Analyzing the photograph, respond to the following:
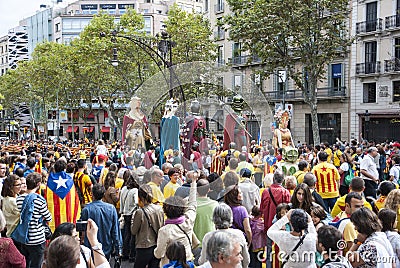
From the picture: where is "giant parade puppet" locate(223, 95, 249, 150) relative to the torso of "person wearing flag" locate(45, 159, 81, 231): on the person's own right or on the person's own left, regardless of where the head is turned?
on the person's own right

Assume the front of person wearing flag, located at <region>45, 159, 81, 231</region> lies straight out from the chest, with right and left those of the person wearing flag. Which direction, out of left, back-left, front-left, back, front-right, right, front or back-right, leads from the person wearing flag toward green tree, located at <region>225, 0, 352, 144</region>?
front-right

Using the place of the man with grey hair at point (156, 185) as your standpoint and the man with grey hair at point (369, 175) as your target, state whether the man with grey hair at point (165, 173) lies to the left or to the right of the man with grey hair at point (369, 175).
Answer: left

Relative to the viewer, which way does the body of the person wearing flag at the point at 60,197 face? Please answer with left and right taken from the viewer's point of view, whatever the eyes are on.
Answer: facing away from the viewer

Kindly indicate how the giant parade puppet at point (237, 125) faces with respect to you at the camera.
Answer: facing the viewer and to the right of the viewer

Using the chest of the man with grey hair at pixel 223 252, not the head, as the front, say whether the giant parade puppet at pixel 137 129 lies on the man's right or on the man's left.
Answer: on the man's left

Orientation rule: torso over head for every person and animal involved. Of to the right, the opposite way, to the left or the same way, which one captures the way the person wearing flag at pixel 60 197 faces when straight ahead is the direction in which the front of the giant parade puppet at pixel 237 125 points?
the opposite way

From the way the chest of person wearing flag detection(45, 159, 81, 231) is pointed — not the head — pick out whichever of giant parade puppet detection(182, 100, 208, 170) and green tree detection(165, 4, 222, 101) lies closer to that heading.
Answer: the green tree
